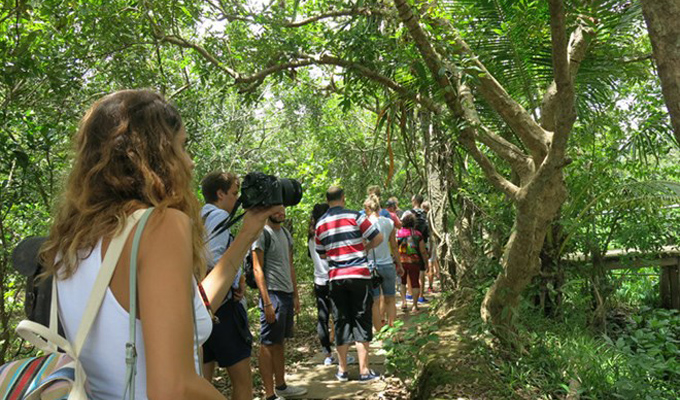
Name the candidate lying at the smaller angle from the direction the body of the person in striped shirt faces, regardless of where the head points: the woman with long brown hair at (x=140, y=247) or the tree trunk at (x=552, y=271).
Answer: the tree trunk

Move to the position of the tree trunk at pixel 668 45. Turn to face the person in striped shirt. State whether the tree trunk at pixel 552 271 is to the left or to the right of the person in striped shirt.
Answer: right

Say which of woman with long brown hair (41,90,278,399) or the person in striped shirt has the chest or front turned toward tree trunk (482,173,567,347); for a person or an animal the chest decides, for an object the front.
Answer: the woman with long brown hair

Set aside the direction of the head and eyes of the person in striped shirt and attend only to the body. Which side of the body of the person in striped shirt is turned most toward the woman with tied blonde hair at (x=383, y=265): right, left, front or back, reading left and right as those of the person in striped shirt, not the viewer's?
front

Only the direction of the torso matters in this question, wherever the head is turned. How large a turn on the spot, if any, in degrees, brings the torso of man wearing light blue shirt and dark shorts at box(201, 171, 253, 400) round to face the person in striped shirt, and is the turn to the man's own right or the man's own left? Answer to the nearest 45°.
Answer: approximately 45° to the man's own left

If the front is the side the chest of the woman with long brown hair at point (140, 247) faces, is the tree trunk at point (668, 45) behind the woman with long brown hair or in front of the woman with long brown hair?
in front

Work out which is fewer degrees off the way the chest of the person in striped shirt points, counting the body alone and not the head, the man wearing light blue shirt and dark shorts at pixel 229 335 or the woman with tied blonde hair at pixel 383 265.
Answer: the woman with tied blonde hair

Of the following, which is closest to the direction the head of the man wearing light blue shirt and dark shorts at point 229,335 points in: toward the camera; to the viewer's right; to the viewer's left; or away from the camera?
to the viewer's right

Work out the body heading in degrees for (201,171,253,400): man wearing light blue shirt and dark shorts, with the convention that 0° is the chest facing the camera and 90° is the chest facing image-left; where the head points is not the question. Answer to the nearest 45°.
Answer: approximately 270°

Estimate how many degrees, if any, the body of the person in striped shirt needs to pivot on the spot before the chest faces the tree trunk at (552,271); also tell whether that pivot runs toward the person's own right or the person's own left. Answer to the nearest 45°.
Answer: approximately 45° to the person's own right

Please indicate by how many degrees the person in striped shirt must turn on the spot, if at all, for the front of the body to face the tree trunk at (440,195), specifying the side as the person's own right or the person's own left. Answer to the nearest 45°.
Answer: approximately 45° to the person's own right

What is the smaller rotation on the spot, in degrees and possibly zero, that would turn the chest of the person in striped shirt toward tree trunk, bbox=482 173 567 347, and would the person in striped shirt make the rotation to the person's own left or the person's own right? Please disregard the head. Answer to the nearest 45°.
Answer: approximately 90° to the person's own right

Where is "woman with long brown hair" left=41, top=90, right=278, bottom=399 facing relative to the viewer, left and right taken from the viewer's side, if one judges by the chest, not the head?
facing away from the viewer and to the right of the viewer

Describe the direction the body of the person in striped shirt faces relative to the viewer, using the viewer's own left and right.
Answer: facing away from the viewer

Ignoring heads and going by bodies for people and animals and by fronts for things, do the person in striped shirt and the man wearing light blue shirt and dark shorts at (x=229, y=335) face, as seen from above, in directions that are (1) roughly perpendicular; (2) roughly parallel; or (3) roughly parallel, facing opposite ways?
roughly perpendicular

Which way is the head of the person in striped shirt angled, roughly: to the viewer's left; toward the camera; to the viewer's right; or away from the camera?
away from the camera

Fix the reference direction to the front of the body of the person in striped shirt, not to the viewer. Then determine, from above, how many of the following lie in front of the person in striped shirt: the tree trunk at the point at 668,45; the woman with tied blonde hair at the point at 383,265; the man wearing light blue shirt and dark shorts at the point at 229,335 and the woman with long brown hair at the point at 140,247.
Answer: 1

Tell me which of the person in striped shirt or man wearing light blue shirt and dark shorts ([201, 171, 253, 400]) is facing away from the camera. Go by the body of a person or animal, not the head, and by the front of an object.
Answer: the person in striped shirt
